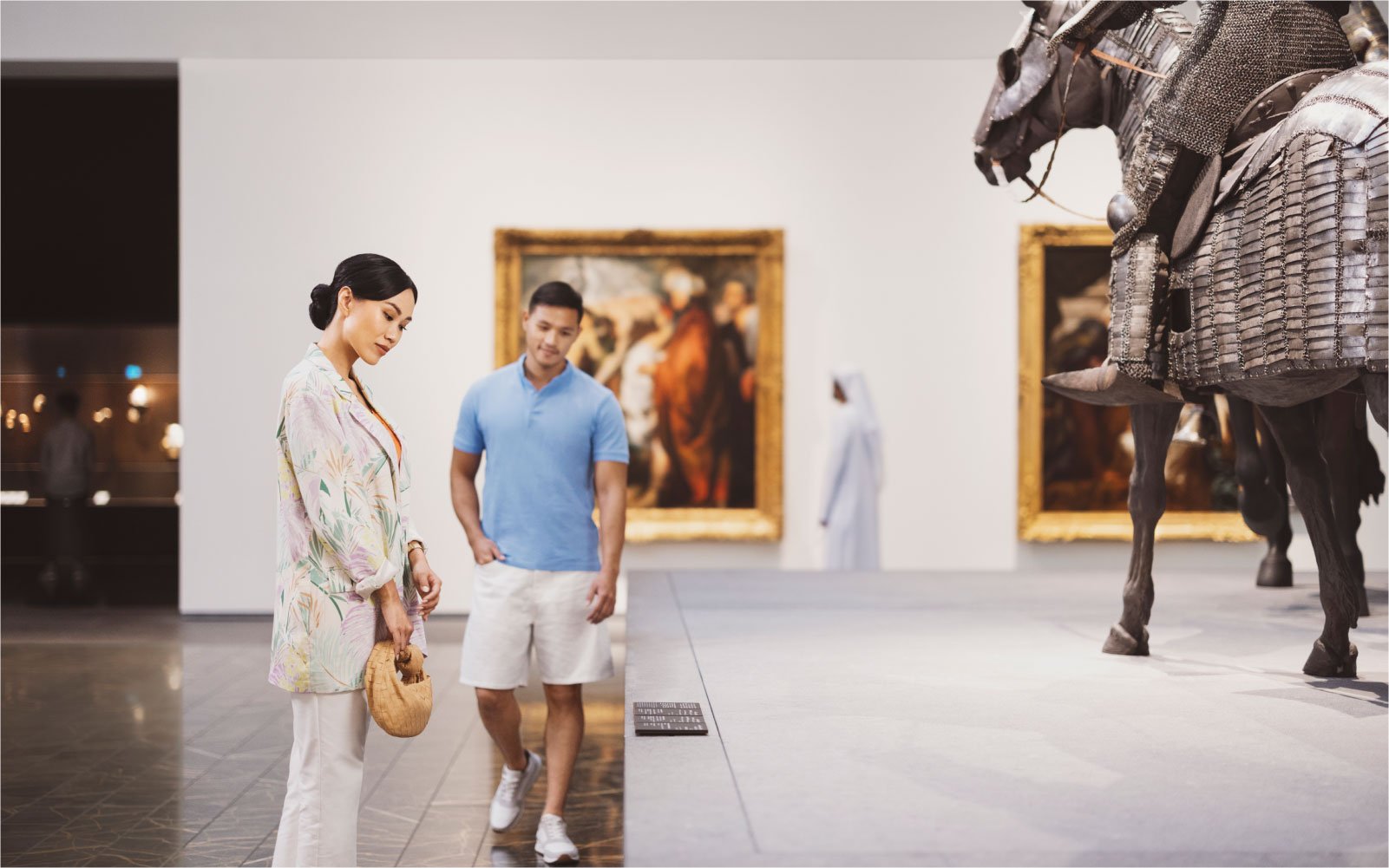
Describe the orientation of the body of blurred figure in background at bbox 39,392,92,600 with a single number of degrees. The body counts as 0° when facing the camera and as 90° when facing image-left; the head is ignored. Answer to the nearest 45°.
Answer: approximately 180°

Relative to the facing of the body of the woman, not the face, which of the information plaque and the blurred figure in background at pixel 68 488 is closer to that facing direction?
the information plaque

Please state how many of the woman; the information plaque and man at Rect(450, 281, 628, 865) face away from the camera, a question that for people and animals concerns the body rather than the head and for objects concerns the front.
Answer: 0

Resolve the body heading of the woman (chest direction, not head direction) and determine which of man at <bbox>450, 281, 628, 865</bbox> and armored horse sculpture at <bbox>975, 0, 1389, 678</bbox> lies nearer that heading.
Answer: the armored horse sculpture

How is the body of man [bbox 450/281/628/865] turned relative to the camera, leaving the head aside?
toward the camera

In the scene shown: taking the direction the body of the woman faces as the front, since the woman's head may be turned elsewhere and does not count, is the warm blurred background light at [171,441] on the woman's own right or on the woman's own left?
on the woman's own left

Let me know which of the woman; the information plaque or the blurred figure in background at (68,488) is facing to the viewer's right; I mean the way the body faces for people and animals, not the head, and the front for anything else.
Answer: the woman

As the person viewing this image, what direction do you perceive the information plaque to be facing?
facing the viewer

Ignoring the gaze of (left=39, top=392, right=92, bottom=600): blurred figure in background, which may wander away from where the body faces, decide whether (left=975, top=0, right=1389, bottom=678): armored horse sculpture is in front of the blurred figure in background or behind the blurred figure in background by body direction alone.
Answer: behind

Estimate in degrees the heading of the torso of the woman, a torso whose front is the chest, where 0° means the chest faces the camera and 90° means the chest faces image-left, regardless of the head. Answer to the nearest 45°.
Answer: approximately 270°

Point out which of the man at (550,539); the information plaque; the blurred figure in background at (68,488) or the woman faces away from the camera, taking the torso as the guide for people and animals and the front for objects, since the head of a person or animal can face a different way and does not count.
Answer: the blurred figure in background

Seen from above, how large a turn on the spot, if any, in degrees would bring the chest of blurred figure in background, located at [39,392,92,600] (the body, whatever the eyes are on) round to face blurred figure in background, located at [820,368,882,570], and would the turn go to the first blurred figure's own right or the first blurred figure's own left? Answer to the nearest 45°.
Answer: approximately 135° to the first blurred figure's own right
